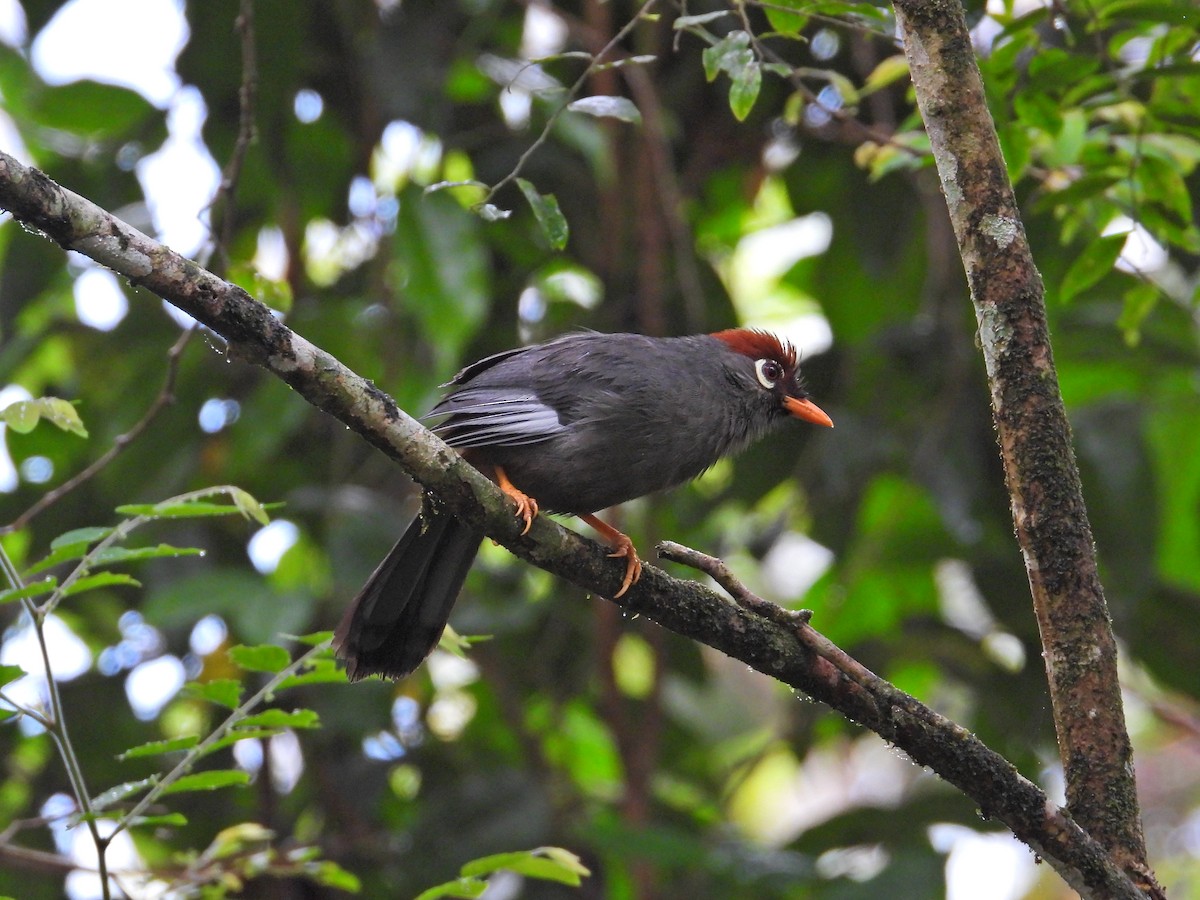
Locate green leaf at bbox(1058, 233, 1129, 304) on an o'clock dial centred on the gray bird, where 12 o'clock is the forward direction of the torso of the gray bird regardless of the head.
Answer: The green leaf is roughly at 11 o'clock from the gray bird.

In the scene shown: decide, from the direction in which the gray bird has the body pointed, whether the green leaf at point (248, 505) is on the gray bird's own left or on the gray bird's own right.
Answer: on the gray bird's own right

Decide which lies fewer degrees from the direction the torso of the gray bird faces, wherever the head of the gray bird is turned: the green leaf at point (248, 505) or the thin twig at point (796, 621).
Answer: the thin twig

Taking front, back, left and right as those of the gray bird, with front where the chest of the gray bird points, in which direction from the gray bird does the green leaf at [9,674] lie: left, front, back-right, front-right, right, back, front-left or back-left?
back-right

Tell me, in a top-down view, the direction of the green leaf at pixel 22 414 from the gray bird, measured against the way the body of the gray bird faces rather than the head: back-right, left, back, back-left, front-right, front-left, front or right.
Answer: back-right

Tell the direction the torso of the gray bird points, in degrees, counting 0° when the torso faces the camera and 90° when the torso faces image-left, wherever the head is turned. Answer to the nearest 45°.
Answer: approximately 270°

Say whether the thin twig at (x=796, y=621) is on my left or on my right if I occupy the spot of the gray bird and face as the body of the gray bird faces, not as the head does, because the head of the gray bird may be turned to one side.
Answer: on my right

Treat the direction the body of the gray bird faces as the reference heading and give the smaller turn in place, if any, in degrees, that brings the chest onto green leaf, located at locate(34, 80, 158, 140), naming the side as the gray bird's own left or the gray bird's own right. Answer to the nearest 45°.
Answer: approximately 135° to the gray bird's own left
